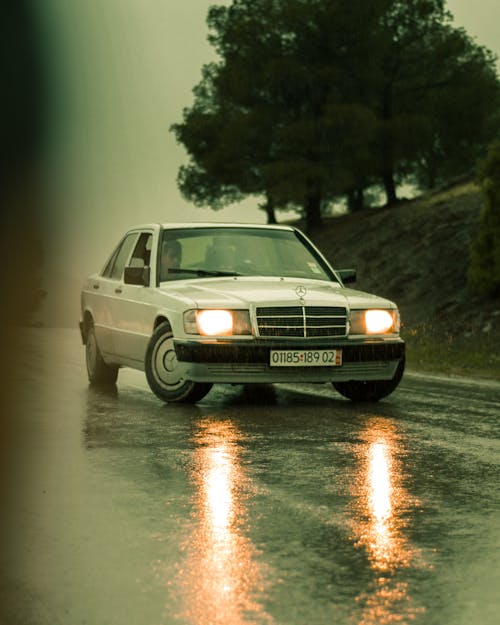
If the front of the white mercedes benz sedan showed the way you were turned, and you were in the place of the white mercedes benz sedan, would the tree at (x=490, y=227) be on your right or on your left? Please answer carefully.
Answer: on your left

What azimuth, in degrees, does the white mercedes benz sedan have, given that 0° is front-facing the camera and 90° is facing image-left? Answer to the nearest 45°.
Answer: approximately 315°

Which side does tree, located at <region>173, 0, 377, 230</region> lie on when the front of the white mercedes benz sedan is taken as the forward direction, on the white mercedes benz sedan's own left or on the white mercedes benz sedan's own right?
on the white mercedes benz sedan's own left
